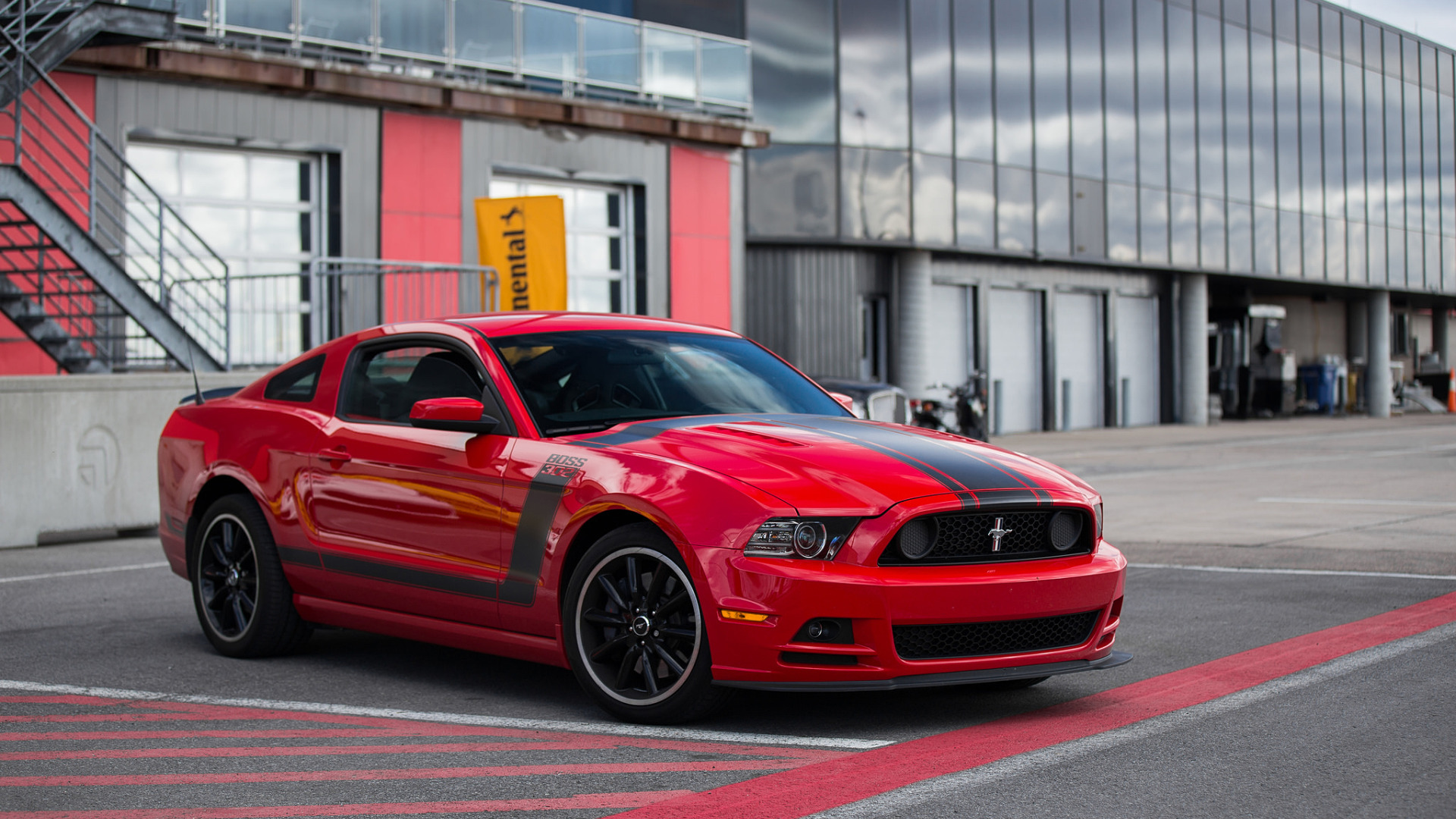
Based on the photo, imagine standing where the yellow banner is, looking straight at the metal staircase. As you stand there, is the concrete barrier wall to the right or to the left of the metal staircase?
left

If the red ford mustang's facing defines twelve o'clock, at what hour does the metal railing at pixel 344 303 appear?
The metal railing is roughly at 7 o'clock from the red ford mustang.

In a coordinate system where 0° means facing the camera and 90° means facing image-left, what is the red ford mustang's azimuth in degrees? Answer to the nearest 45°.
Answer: approximately 315°

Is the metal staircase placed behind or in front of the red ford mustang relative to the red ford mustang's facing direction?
behind

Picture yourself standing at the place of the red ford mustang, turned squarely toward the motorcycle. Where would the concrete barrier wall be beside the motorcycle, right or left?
left

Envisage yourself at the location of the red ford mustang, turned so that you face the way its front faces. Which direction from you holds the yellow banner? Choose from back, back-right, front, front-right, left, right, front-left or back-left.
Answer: back-left

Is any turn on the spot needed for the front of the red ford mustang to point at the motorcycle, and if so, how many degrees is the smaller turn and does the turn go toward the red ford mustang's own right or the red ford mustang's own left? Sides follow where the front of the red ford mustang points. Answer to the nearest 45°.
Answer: approximately 135° to the red ford mustang's own left

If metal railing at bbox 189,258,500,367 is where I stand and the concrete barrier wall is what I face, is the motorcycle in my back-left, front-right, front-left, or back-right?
back-left

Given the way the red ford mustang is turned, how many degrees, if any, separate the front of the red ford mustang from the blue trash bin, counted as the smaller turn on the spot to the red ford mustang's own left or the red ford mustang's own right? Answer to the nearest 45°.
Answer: approximately 90° to the red ford mustang's own left

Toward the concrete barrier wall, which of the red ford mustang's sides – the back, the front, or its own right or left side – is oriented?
back

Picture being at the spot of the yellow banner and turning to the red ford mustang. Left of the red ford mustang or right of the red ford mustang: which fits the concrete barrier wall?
right
